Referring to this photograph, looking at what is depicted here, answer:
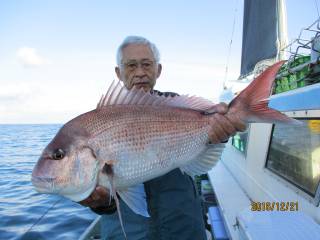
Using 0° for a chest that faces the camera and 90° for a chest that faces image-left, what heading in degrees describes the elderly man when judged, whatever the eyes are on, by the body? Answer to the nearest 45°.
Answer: approximately 0°
